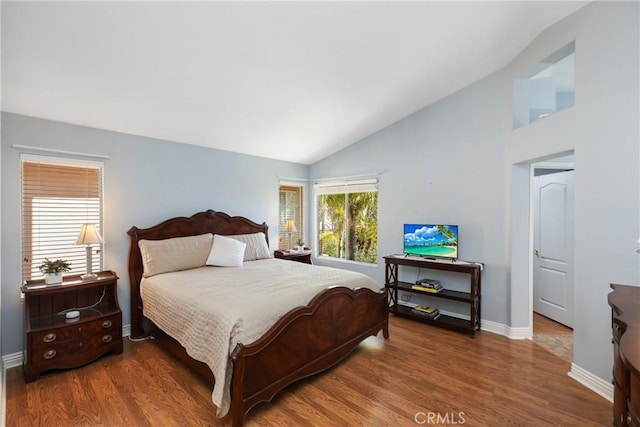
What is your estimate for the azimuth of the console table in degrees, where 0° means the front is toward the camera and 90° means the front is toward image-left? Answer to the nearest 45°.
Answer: approximately 45°

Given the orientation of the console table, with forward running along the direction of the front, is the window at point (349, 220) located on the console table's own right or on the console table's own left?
on the console table's own right

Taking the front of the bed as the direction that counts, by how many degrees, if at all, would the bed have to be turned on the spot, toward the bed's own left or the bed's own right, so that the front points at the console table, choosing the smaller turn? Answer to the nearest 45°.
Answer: approximately 45° to the bed's own left

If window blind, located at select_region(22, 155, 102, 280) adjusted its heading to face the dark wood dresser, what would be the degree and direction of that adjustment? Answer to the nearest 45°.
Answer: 0° — it already faces it

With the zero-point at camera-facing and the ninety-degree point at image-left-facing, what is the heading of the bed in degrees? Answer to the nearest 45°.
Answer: approximately 315°

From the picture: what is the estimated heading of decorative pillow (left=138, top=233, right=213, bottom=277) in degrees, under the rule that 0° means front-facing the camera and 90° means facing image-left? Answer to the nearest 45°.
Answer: approximately 315°

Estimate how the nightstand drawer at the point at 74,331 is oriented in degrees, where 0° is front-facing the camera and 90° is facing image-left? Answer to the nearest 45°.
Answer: approximately 315°

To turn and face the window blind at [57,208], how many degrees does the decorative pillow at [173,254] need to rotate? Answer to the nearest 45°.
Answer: approximately 135° to its right
